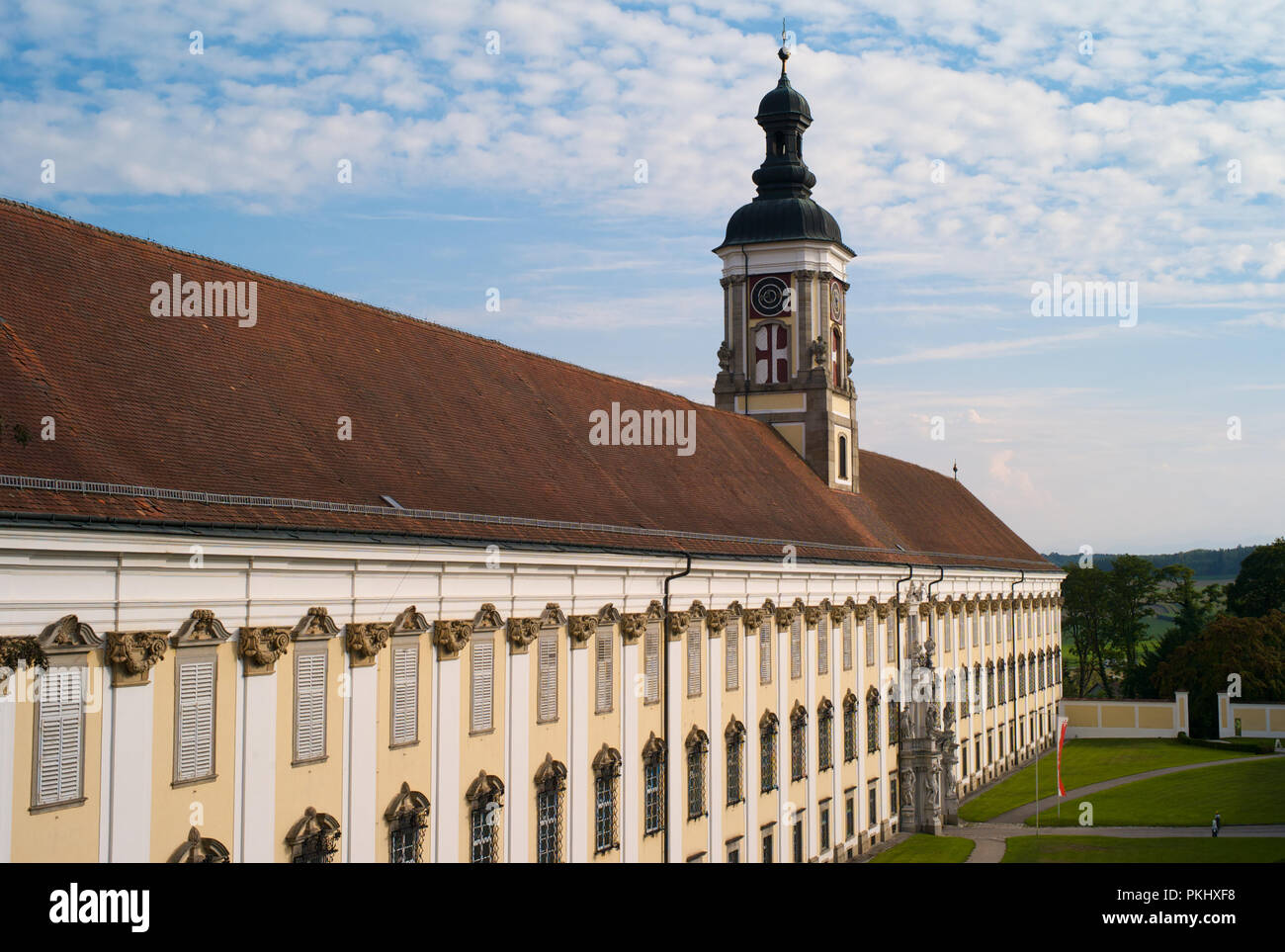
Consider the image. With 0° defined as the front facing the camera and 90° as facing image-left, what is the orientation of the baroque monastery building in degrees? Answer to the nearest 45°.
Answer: approximately 315°
